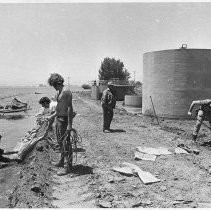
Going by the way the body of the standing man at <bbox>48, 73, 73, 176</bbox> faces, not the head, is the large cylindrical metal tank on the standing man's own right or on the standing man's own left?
on the standing man's own right

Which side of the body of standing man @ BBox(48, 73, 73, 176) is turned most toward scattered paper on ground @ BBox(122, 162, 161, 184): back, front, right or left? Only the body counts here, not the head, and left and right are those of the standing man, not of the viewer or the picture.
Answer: back

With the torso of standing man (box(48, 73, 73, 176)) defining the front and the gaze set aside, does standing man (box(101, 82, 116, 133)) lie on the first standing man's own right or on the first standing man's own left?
on the first standing man's own right

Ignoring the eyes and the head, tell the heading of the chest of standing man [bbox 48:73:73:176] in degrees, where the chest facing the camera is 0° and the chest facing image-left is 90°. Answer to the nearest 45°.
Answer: approximately 90°

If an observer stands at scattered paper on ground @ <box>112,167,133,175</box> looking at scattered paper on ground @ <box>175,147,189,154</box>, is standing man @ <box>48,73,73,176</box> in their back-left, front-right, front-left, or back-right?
back-left
